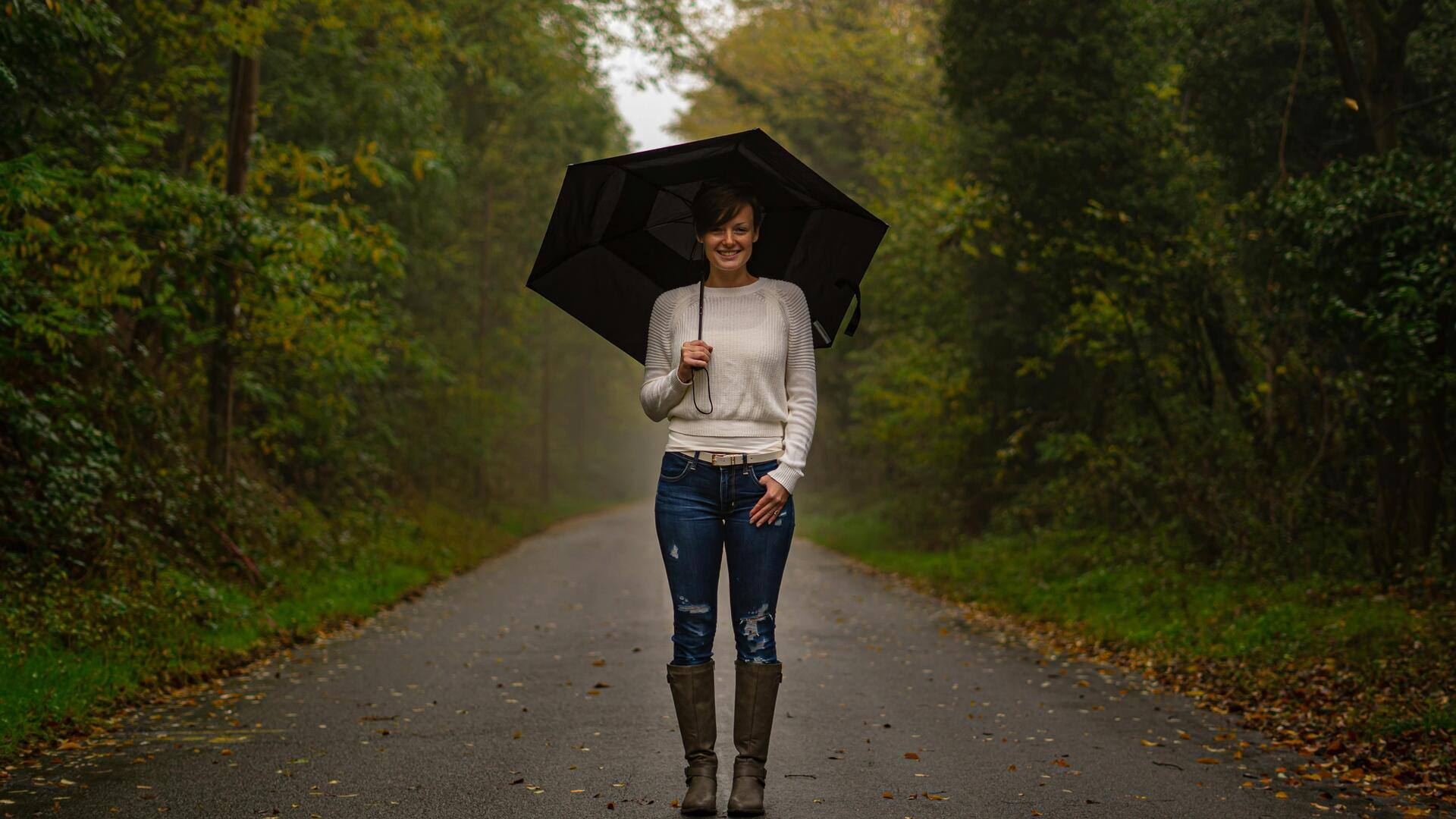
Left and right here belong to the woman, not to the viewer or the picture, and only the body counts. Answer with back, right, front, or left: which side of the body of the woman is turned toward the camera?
front
